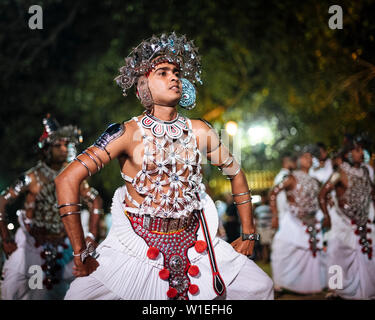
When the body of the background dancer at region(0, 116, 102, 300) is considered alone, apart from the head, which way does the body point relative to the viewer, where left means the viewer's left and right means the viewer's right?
facing the viewer and to the right of the viewer

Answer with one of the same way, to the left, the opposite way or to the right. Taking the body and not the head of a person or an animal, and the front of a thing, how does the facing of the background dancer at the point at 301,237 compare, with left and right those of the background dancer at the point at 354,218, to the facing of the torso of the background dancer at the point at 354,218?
the same way

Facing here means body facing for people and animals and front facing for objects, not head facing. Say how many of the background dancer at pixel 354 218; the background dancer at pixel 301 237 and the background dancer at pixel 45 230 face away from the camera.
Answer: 0

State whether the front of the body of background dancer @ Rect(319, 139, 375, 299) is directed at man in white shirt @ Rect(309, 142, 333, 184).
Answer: no

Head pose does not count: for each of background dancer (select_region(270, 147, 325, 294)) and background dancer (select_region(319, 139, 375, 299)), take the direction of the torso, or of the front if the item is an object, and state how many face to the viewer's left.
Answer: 0

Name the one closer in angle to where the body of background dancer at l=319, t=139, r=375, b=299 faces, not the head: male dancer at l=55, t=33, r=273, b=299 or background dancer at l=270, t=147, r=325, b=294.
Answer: the male dancer

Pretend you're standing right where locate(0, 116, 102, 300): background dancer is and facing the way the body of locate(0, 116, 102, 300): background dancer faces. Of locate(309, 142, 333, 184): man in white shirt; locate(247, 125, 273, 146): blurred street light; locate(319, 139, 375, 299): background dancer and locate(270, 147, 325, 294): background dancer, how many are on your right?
0

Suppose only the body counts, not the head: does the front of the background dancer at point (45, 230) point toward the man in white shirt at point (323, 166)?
no

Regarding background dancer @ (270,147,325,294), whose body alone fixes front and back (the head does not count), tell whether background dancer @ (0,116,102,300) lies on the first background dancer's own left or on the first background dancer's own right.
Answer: on the first background dancer's own right

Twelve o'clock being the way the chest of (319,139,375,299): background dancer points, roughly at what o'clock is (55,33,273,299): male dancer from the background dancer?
The male dancer is roughly at 2 o'clock from the background dancer.

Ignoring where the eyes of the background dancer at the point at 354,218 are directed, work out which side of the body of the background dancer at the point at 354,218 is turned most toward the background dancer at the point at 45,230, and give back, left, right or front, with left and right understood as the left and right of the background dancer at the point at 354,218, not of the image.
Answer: right

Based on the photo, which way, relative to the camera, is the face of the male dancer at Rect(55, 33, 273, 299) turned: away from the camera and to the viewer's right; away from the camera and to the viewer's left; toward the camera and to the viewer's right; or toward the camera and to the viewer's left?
toward the camera and to the viewer's right
